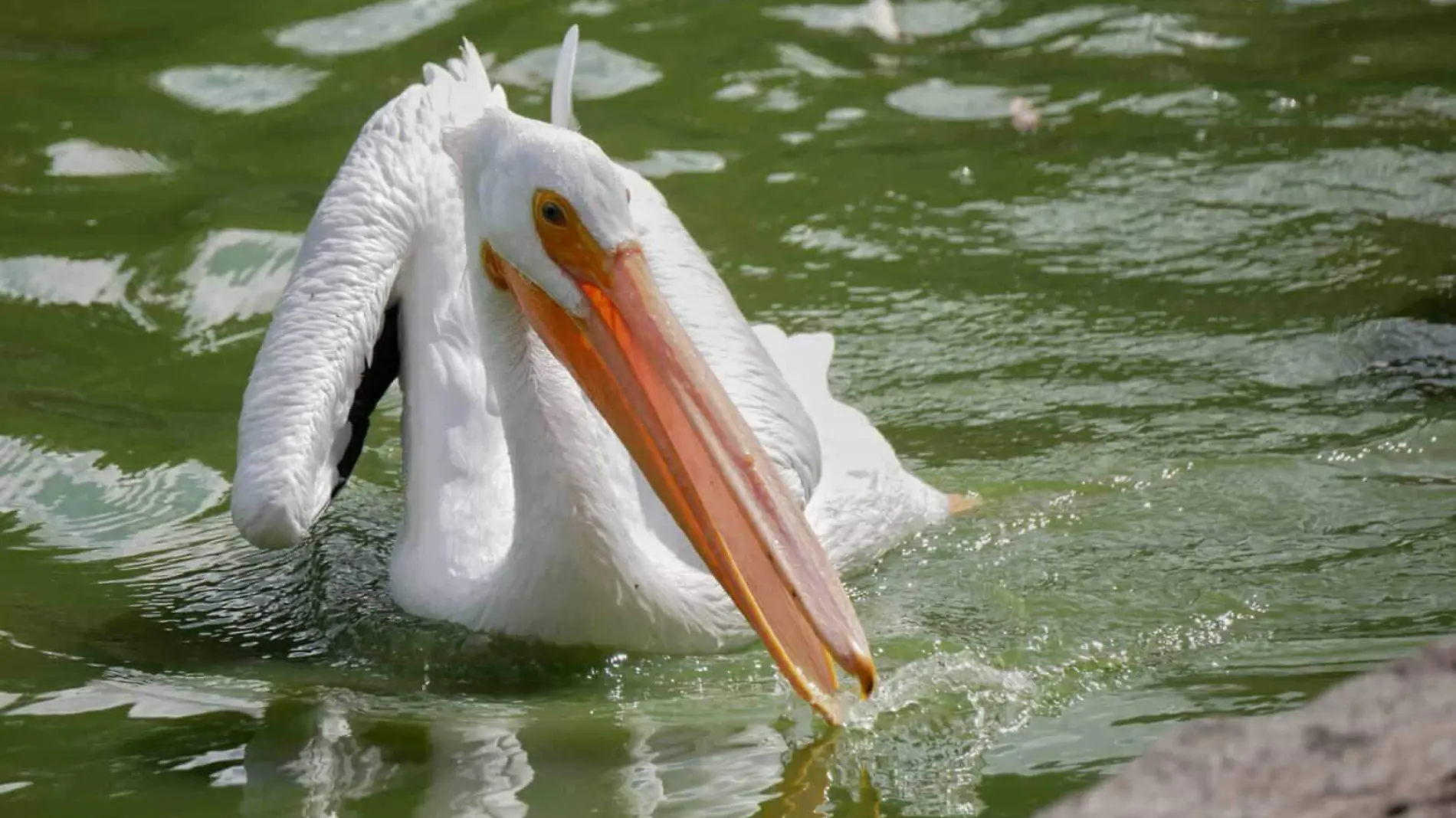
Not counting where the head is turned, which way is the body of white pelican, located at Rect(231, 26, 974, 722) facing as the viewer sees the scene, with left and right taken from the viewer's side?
facing the viewer

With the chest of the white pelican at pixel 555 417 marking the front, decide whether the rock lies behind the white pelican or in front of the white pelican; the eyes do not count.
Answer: in front
